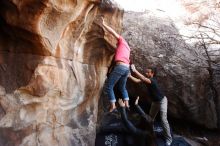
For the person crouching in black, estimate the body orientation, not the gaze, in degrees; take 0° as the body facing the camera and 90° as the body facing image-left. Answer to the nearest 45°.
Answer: approximately 135°

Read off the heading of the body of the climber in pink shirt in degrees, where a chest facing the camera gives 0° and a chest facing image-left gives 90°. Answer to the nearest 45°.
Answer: approximately 135°
